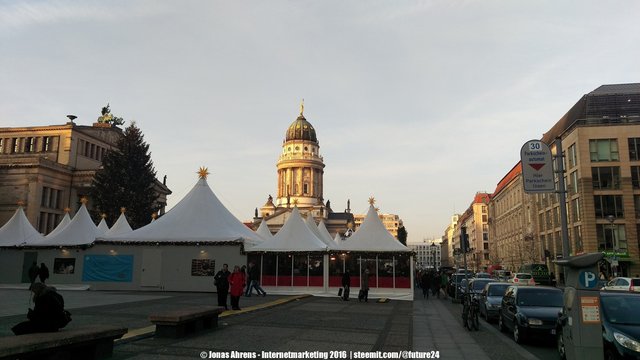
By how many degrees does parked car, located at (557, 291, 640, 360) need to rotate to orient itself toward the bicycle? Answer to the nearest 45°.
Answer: approximately 180°

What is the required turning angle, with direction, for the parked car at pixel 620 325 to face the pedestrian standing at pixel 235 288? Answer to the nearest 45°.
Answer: approximately 135° to its right

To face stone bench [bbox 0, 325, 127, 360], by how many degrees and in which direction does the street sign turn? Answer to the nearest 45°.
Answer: approximately 45° to its right

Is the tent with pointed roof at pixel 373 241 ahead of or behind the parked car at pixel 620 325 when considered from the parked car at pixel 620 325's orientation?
behind

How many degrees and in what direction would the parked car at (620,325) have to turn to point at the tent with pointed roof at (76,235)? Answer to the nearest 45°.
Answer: approximately 135° to its right

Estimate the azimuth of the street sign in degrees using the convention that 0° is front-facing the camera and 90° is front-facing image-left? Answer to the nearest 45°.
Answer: approximately 0°

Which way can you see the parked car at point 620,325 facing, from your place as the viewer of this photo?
facing the viewer and to the right of the viewer
